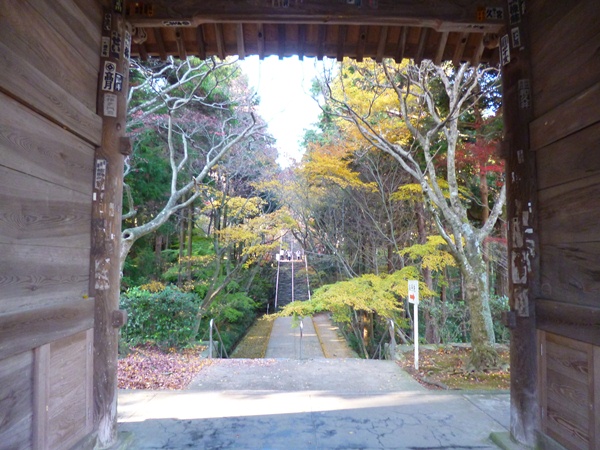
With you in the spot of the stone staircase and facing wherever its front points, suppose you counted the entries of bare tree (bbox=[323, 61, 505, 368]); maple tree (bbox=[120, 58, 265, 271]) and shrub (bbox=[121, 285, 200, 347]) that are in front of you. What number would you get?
3

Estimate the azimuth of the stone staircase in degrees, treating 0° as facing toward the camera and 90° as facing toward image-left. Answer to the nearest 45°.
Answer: approximately 0°

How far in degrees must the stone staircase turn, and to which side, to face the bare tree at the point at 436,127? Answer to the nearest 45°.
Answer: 0° — it already faces it

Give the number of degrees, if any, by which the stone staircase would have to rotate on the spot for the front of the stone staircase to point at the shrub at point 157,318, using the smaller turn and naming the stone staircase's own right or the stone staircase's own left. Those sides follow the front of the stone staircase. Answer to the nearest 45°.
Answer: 0° — it already faces it

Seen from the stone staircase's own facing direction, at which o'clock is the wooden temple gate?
The wooden temple gate is roughly at 12 o'clock from the stone staircase.
